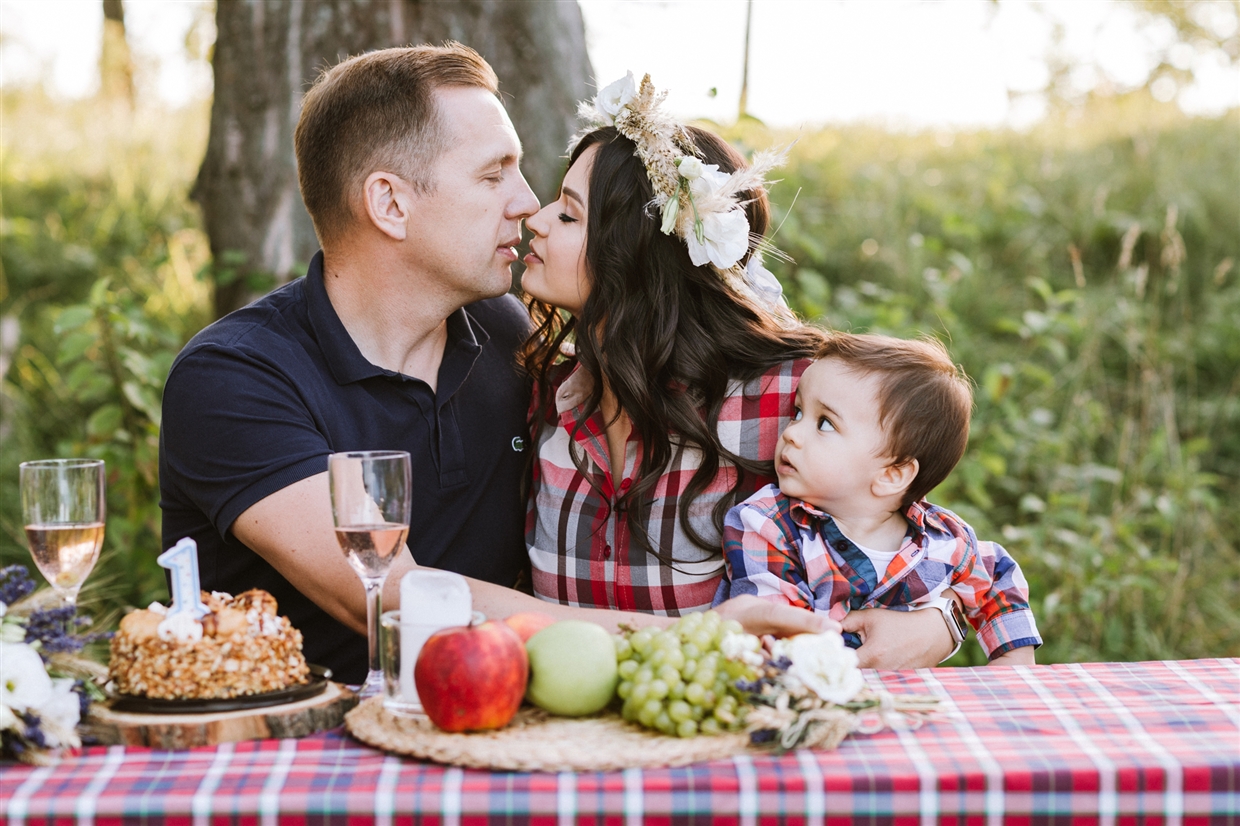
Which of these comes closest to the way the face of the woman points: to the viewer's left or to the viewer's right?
to the viewer's left

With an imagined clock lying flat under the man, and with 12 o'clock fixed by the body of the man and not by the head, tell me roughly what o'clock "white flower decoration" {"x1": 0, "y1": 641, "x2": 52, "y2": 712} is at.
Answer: The white flower decoration is roughly at 2 o'clock from the man.

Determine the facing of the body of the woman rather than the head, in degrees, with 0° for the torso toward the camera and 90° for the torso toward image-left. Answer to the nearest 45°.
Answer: approximately 45°

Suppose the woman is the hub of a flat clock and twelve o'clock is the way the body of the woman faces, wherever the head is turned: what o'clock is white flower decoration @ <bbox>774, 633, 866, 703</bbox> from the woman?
The white flower decoration is roughly at 10 o'clock from the woman.

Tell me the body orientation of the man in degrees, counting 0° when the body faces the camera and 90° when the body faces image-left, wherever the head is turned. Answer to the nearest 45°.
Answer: approximately 315°

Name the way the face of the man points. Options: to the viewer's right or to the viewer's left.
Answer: to the viewer's right

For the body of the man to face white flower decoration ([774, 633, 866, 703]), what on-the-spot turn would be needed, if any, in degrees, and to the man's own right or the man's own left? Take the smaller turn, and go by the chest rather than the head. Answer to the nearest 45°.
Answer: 0° — they already face it
